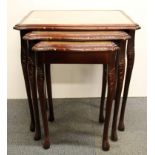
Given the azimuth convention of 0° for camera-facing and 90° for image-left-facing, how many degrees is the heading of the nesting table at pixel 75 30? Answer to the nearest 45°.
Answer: approximately 0°
